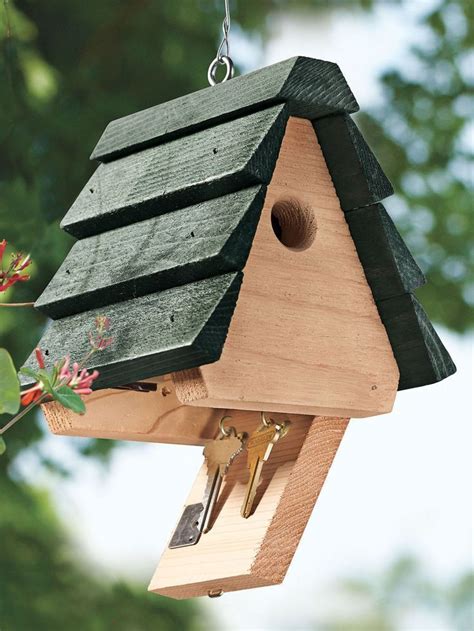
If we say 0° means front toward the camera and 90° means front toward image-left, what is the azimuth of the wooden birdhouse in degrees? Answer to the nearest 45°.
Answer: approximately 315°
